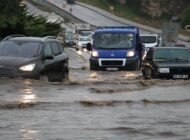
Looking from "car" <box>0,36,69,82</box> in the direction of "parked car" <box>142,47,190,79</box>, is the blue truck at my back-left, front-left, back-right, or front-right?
front-left

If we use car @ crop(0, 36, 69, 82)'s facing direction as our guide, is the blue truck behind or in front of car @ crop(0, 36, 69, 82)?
behind

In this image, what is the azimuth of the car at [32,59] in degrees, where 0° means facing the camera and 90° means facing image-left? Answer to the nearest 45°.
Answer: approximately 45°

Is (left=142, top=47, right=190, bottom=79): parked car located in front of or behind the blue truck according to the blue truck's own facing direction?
in front

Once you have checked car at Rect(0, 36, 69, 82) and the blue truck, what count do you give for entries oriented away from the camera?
0

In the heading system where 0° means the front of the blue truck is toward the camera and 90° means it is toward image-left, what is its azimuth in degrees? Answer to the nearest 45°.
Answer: approximately 0°

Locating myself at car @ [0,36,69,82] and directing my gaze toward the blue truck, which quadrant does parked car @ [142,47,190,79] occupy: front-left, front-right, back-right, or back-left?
front-right

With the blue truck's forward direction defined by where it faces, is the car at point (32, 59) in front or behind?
in front
